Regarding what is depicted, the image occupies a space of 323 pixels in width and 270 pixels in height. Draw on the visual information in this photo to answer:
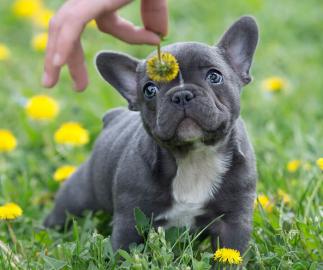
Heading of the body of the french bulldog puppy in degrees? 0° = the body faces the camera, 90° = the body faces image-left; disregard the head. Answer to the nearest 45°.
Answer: approximately 315°

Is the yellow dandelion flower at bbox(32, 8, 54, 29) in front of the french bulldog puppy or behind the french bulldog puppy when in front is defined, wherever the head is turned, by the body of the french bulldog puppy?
behind

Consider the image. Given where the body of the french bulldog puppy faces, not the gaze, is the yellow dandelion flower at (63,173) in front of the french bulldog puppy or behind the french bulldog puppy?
behind

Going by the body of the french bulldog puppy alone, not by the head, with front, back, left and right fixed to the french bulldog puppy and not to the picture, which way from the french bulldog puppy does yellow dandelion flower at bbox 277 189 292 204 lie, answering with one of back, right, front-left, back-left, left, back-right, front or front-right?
left

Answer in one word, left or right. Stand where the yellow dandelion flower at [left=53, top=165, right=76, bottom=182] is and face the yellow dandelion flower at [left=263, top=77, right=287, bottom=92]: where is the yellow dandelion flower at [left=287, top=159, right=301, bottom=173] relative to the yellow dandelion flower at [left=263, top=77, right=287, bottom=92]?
right

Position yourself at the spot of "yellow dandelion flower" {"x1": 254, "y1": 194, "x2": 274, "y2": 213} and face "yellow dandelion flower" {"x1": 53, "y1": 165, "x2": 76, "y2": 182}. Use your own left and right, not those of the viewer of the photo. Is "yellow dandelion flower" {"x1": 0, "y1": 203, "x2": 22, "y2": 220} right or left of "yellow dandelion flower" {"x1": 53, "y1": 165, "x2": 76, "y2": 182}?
left

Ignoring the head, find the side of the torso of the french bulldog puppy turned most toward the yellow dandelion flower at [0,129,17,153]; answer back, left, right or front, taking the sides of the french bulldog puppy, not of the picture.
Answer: back

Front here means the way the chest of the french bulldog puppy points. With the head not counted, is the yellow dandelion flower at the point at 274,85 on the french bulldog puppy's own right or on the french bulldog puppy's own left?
on the french bulldog puppy's own left

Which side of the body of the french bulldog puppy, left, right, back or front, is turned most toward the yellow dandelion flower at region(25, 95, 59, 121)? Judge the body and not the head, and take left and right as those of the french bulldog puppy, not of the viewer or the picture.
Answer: back

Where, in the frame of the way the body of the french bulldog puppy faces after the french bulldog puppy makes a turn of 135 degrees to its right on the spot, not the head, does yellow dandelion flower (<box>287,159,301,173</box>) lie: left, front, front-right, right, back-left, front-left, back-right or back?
back-right

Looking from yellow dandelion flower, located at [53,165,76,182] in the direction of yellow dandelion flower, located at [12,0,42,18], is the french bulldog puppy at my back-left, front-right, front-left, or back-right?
back-right
